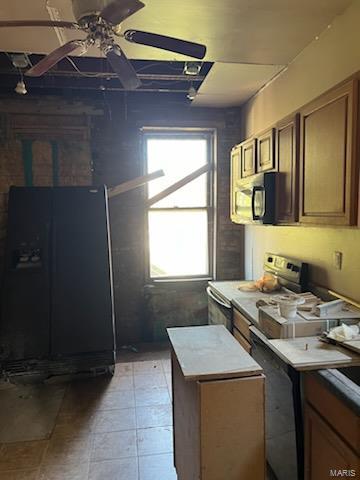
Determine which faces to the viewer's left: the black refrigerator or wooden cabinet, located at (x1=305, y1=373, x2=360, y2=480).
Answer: the wooden cabinet

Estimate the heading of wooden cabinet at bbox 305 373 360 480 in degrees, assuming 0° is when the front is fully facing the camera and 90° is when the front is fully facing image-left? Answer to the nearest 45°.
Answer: approximately 90°

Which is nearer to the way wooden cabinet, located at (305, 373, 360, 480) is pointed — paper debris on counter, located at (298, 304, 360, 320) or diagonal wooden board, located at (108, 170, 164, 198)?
the diagonal wooden board

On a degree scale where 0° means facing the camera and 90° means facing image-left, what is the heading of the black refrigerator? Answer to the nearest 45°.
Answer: approximately 0°

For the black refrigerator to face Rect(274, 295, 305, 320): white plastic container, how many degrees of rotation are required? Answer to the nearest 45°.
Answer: approximately 45° to its left

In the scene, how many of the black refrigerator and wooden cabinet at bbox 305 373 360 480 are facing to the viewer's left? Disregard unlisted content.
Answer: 1

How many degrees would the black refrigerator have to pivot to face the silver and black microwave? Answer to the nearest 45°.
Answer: approximately 45° to its left

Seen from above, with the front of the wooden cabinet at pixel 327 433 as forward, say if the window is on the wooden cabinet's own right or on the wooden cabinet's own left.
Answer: on the wooden cabinet's own right

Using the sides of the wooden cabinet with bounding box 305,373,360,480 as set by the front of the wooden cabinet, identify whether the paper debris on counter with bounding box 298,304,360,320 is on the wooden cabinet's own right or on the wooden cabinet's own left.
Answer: on the wooden cabinet's own right
